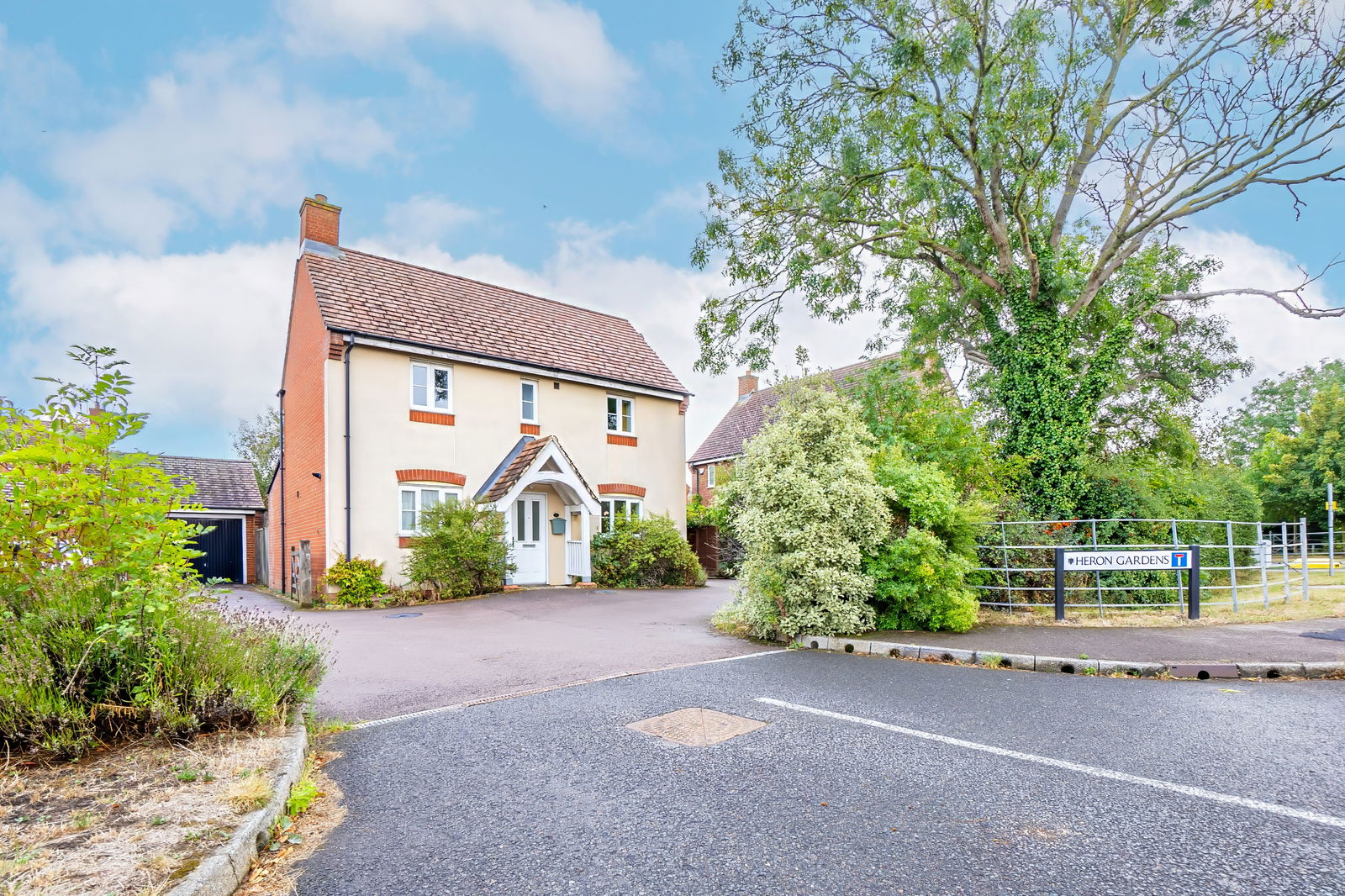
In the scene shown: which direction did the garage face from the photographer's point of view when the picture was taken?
facing the viewer

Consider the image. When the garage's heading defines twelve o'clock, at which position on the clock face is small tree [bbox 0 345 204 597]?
The small tree is roughly at 12 o'clock from the garage.

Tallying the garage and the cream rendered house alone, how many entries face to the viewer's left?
0

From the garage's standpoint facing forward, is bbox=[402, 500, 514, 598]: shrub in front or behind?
in front

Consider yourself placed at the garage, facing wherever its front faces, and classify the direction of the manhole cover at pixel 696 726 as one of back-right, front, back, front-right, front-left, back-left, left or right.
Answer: front

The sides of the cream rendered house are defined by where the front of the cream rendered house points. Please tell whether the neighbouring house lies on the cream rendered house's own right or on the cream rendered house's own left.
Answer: on the cream rendered house's own left

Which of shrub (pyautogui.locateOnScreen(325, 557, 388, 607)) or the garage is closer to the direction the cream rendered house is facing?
the shrub

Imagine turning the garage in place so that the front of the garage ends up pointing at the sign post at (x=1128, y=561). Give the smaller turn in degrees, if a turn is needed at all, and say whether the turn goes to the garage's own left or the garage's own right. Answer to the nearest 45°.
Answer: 0° — it already faces it

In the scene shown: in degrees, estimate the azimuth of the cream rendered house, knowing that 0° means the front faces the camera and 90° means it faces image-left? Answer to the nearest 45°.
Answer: approximately 315°

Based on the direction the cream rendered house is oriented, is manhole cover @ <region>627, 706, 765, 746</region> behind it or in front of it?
in front
